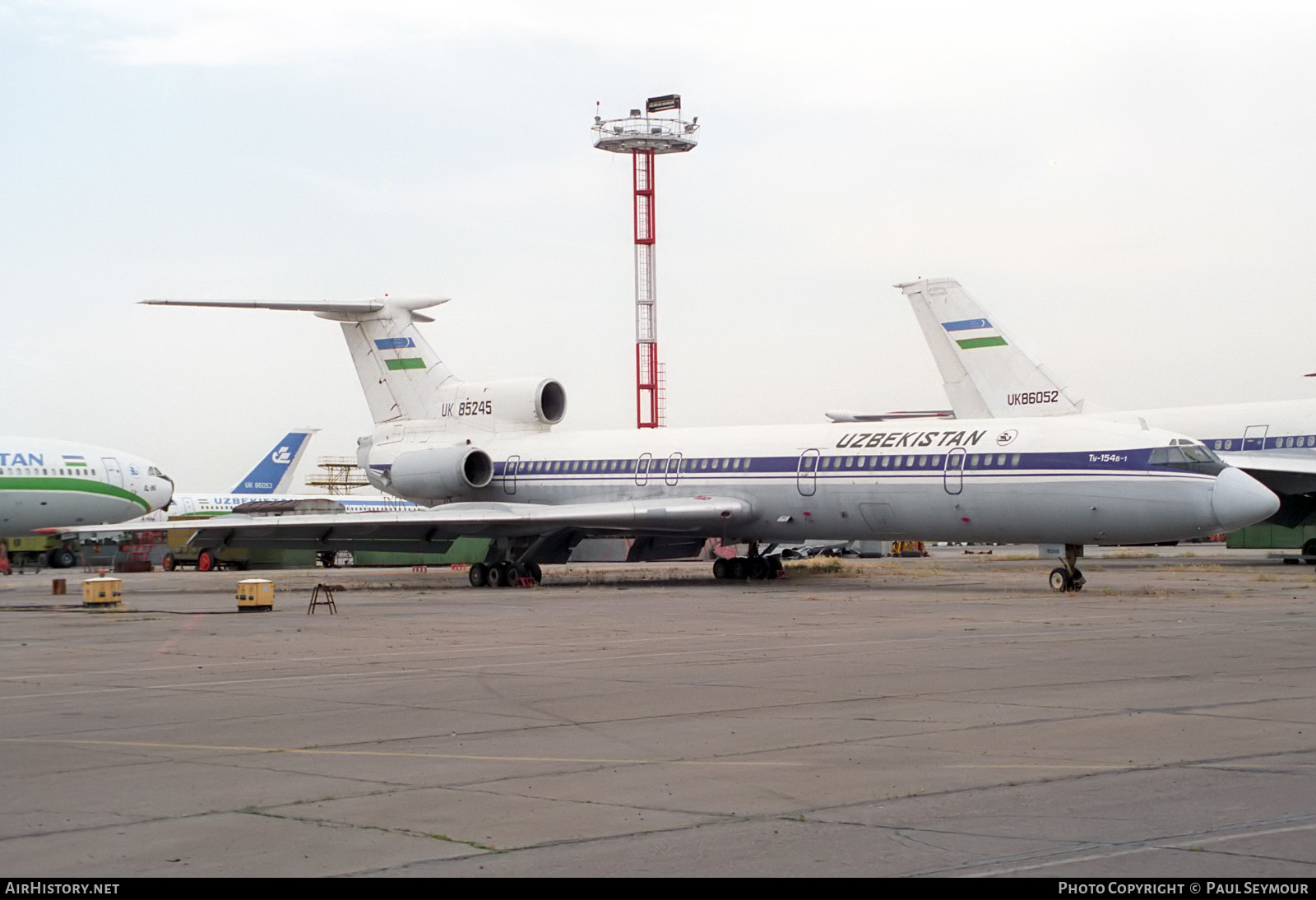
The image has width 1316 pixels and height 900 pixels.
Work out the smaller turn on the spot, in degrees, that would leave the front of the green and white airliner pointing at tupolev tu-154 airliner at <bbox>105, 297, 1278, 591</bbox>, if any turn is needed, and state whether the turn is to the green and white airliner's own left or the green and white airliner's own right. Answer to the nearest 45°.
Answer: approximately 45° to the green and white airliner's own right

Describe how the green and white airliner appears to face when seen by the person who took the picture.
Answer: facing to the right of the viewer

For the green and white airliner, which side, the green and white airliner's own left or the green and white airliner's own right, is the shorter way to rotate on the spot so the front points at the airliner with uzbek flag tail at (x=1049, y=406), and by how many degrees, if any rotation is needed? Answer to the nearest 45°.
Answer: approximately 45° to the green and white airliner's own right

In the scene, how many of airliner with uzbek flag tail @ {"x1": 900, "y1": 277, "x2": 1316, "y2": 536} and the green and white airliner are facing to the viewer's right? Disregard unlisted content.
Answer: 2

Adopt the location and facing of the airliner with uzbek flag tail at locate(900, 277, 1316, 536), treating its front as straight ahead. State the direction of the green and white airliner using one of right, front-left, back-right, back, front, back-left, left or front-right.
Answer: back

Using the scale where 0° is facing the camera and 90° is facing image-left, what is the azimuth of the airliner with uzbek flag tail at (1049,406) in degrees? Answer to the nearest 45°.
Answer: approximately 270°
